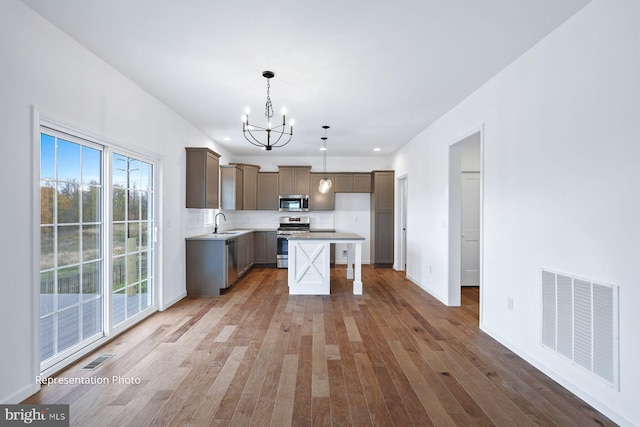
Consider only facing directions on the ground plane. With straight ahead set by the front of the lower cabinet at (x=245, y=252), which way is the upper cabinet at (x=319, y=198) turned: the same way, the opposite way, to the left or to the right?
to the right

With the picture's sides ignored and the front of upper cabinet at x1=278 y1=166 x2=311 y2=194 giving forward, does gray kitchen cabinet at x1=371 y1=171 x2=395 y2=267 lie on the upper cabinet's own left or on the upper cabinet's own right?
on the upper cabinet's own left

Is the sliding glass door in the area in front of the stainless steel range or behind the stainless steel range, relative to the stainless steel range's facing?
in front

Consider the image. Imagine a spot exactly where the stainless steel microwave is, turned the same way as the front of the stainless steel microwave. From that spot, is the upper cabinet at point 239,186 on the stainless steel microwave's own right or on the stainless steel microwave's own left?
on the stainless steel microwave's own right

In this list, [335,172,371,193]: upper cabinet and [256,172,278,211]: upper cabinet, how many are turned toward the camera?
2

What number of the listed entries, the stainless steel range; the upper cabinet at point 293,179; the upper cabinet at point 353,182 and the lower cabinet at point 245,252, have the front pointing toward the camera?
3

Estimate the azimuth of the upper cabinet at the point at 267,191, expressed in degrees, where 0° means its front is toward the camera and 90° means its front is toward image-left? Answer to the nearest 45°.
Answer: approximately 0°

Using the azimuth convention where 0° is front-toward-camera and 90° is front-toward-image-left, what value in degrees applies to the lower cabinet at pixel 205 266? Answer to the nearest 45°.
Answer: approximately 270°

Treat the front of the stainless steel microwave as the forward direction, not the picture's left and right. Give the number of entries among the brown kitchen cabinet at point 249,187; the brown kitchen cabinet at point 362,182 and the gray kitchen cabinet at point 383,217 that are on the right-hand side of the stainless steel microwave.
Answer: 1

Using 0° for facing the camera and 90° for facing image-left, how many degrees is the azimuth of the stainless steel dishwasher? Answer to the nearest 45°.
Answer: approximately 270°

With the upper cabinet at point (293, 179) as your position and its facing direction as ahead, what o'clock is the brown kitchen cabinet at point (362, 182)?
The brown kitchen cabinet is roughly at 9 o'clock from the upper cabinet.

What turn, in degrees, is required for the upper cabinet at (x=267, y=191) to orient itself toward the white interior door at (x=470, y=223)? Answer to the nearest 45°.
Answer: approximately 45° to its left
